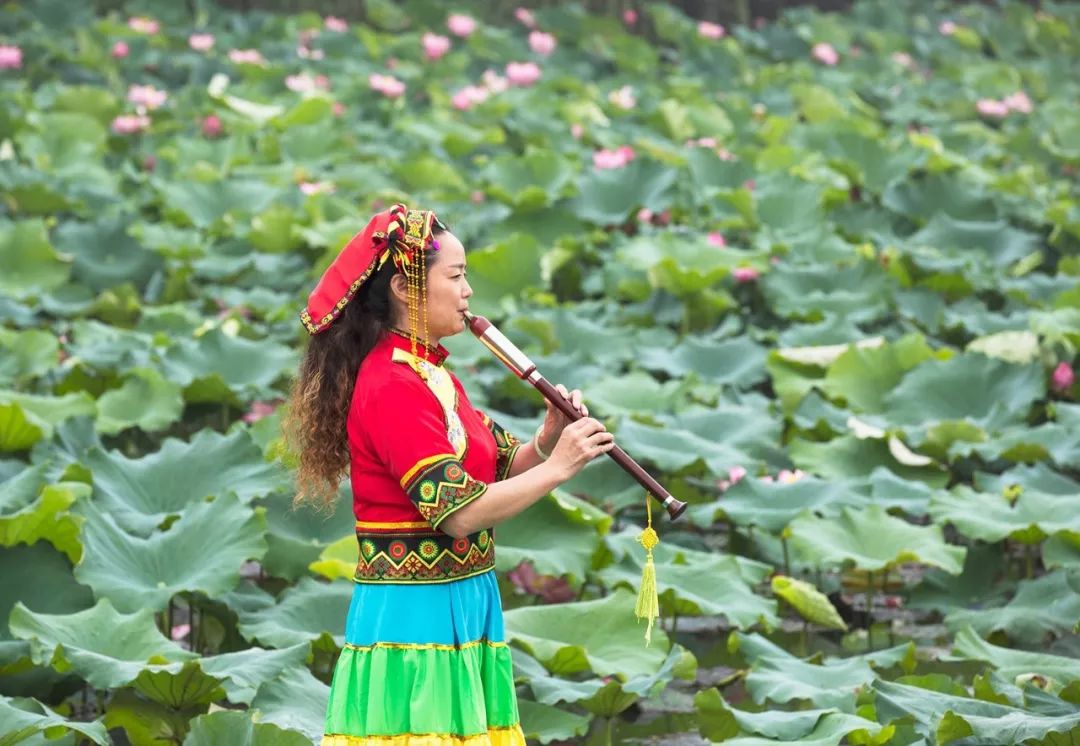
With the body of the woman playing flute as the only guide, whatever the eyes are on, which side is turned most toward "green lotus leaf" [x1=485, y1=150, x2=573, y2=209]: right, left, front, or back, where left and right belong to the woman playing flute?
left

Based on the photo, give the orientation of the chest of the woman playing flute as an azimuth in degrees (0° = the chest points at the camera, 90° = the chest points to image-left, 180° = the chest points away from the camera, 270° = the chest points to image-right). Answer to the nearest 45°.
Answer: approximately 270°

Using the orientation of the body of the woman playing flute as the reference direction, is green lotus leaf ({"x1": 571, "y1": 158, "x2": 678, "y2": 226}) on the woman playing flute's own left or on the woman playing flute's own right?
on the woman playing flute's own left

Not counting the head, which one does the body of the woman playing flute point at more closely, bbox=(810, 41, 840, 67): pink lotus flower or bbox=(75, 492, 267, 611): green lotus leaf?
the pink lotus flower

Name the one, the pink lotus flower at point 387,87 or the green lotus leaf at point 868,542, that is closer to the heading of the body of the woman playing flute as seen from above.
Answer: the green lotus leaf

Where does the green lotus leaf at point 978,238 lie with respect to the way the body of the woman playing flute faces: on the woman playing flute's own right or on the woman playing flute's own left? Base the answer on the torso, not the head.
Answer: on the woman playing flute's own left

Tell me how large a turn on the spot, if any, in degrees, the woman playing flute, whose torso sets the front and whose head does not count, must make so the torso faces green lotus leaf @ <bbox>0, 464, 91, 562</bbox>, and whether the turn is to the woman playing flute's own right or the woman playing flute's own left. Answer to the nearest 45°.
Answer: approximately 135° to the woman playing flute's own left

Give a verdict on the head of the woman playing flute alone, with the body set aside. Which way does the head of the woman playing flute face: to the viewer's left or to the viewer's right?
to the viewer's right

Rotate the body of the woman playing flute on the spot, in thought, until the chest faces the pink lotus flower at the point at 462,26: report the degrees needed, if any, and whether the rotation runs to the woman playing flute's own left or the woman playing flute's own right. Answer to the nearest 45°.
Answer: approximately 90° to the woman playing flute's own left

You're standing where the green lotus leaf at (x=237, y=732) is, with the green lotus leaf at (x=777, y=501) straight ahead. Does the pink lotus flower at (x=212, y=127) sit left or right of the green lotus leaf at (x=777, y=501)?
left
